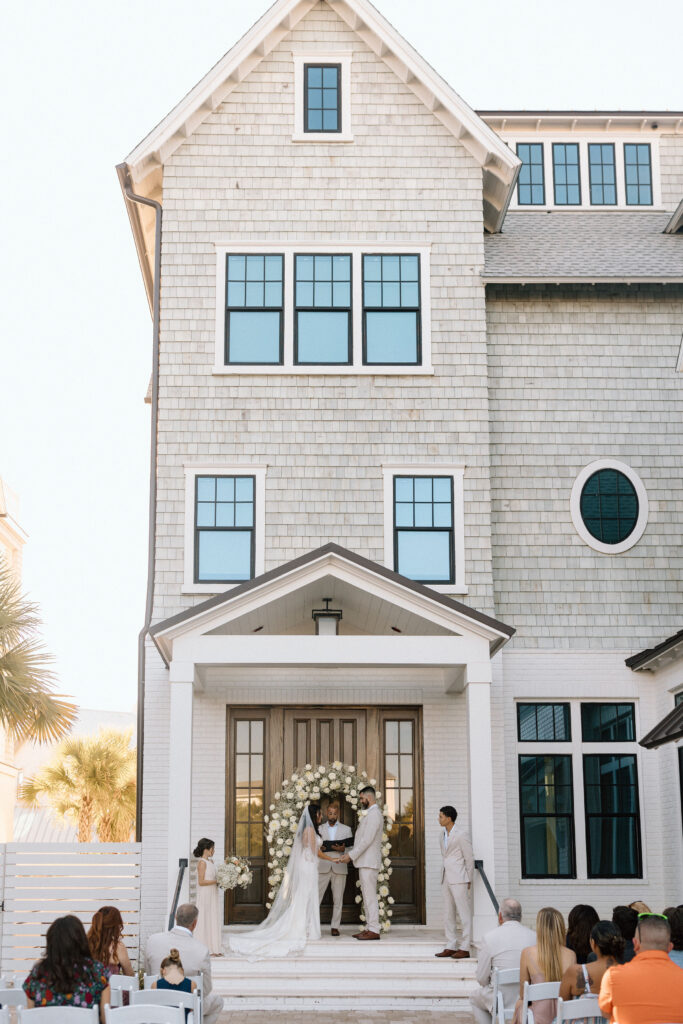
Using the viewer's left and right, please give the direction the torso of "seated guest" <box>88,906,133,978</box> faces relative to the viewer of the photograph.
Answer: facing away from the viewer and to the right of the viewer

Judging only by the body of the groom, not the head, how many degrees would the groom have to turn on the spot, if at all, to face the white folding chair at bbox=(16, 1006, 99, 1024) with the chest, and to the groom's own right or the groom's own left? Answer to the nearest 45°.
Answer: approximately 90° to the groom's own left

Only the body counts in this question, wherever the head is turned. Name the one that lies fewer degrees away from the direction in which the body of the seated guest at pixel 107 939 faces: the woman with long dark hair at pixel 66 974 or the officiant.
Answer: the officiant

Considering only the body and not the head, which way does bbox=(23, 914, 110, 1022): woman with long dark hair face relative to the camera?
away from the camera

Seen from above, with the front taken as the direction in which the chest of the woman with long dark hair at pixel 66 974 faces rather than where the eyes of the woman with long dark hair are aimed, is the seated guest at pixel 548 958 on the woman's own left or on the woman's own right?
on the woman's own right

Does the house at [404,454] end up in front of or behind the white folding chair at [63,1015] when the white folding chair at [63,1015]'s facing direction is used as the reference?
in front

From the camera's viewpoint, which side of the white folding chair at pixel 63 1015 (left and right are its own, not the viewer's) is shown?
back

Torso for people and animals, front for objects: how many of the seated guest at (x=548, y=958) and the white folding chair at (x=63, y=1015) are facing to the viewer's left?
0

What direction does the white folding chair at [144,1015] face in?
away from the camera

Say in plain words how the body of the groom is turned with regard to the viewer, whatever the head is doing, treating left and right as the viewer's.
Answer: facing to the left of the viewer

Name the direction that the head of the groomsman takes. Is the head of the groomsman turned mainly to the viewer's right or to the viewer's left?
to the viewer's left

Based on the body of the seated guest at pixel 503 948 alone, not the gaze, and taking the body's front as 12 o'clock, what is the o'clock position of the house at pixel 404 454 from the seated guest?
The house is roughly at 1 o'clock from the seated guest.

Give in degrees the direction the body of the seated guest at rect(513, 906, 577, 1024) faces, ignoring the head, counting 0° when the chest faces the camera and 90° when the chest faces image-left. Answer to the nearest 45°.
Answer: approximately 180°

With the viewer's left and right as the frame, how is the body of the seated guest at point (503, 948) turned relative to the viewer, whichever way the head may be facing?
facing away from the viewer and to the left of the viewer
